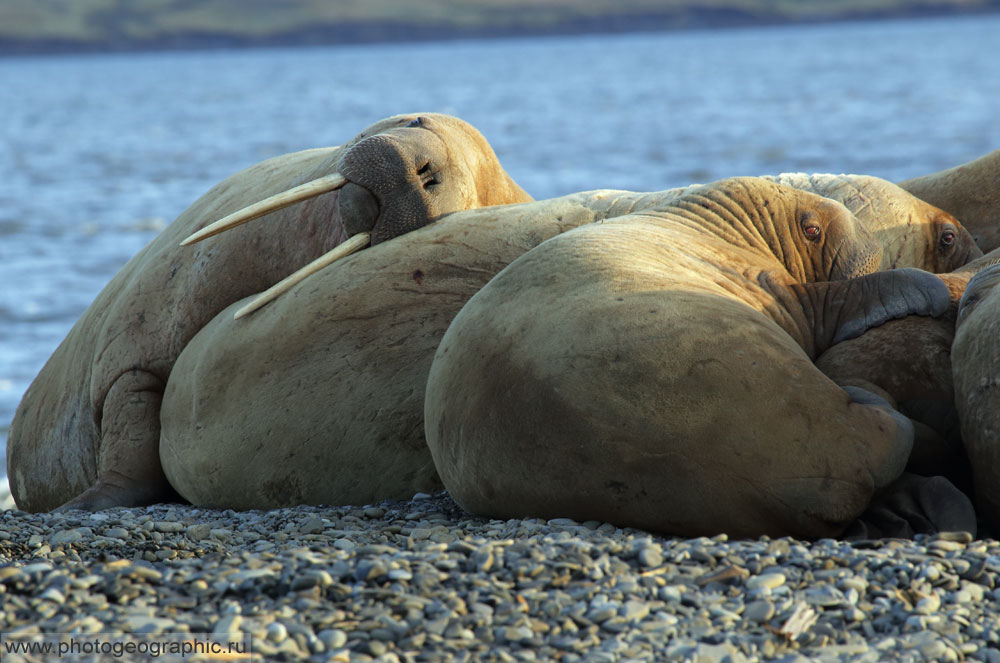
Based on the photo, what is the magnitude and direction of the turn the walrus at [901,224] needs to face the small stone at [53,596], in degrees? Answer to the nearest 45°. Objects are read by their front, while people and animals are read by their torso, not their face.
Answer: approximately 135° to its right

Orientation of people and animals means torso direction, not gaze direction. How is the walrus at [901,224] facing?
to the viewer's right

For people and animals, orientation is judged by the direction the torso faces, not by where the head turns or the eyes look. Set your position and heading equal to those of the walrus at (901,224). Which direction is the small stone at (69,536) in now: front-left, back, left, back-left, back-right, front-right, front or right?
back-right

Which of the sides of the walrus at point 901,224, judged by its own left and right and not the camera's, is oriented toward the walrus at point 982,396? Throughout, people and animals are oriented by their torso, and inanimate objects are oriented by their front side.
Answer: right

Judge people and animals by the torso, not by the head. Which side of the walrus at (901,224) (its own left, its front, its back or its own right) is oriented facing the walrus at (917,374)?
right

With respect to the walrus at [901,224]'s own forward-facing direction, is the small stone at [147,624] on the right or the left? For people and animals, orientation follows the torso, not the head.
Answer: on its right

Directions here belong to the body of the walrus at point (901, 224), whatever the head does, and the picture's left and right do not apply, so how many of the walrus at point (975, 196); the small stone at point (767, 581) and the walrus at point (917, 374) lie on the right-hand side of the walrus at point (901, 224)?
2

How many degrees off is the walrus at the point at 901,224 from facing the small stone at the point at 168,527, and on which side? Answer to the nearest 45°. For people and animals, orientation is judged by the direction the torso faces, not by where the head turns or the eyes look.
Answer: approximately 135° to its right

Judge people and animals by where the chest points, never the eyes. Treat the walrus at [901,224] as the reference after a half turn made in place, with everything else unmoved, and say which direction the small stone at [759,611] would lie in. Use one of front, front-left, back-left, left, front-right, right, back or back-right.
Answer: left

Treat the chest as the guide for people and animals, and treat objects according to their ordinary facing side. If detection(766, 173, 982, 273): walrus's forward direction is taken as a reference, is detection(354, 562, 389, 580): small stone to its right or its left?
on its right

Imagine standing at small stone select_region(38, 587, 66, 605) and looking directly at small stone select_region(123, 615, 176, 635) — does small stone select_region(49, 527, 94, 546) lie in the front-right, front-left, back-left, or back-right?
back-left

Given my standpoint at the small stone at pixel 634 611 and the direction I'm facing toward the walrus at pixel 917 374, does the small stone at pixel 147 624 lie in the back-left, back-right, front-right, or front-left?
back-left
